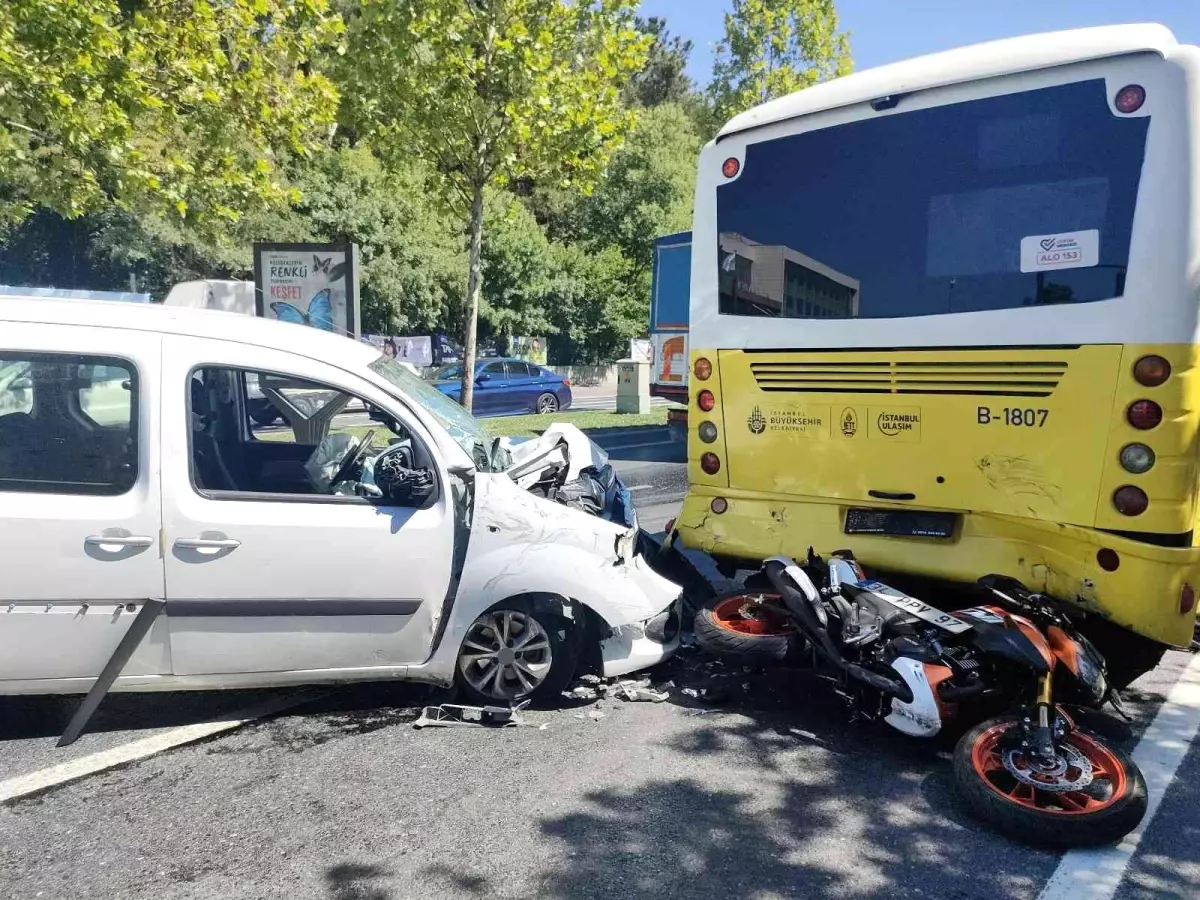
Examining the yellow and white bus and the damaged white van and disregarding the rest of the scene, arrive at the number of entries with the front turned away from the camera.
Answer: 1

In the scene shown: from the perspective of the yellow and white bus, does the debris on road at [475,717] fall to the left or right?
on its left

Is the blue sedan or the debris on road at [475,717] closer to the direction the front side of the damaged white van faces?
the debris on road

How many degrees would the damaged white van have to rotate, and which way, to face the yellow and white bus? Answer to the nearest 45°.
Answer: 0° — it already faces it

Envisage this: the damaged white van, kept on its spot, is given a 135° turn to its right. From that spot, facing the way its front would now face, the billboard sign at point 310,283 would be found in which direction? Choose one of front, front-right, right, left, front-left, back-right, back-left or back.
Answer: back-right

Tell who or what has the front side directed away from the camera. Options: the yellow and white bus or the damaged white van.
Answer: the yellow and white bus

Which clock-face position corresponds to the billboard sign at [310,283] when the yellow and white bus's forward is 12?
The billboard sign is roughly at 10 o'clock from the yellow and white bus.

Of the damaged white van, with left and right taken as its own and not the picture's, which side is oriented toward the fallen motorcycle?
front

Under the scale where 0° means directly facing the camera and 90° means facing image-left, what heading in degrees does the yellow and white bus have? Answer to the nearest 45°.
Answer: approximately 180°

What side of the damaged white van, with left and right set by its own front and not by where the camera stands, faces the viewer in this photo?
right

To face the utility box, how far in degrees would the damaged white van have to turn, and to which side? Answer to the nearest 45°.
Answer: approximately 45° to its left

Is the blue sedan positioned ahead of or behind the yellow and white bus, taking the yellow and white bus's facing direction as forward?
ahead
